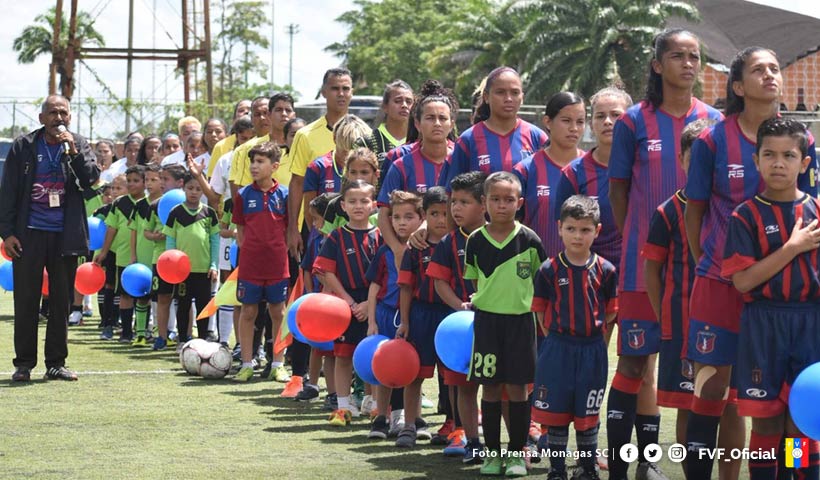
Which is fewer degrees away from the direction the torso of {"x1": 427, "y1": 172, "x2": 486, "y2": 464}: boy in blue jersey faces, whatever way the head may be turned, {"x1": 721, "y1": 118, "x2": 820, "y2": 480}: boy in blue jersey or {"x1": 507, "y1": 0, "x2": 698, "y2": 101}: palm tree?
the boy in blue jersey

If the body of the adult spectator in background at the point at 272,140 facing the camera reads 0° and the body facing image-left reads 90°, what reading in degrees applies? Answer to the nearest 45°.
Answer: approximately 315°

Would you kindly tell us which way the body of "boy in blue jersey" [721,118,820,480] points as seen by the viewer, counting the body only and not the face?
toward the camera

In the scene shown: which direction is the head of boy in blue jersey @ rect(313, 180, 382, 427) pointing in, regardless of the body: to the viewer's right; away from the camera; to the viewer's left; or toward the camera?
toward the camera

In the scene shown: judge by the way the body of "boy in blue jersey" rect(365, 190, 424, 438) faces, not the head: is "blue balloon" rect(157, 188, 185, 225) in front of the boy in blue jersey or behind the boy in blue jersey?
behind

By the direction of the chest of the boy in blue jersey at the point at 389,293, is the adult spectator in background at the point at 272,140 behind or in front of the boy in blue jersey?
behind

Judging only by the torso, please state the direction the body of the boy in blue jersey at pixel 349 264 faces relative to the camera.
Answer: toward the camera

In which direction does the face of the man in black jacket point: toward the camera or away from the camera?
toward the camera
